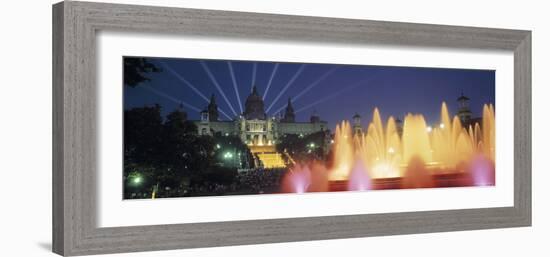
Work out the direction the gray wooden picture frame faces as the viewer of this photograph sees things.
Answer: facing the viewer and to the right of the viewer
